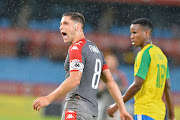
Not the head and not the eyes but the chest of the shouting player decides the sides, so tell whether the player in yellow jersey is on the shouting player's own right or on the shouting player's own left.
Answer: on the shouting player's own right

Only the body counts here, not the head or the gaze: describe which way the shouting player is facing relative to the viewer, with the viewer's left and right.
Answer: facing away from the viewer and to the left of the viewer

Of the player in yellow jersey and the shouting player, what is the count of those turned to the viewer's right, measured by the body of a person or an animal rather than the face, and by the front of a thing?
0

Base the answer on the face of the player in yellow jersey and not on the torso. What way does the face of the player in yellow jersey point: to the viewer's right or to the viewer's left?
to the viewer's left
